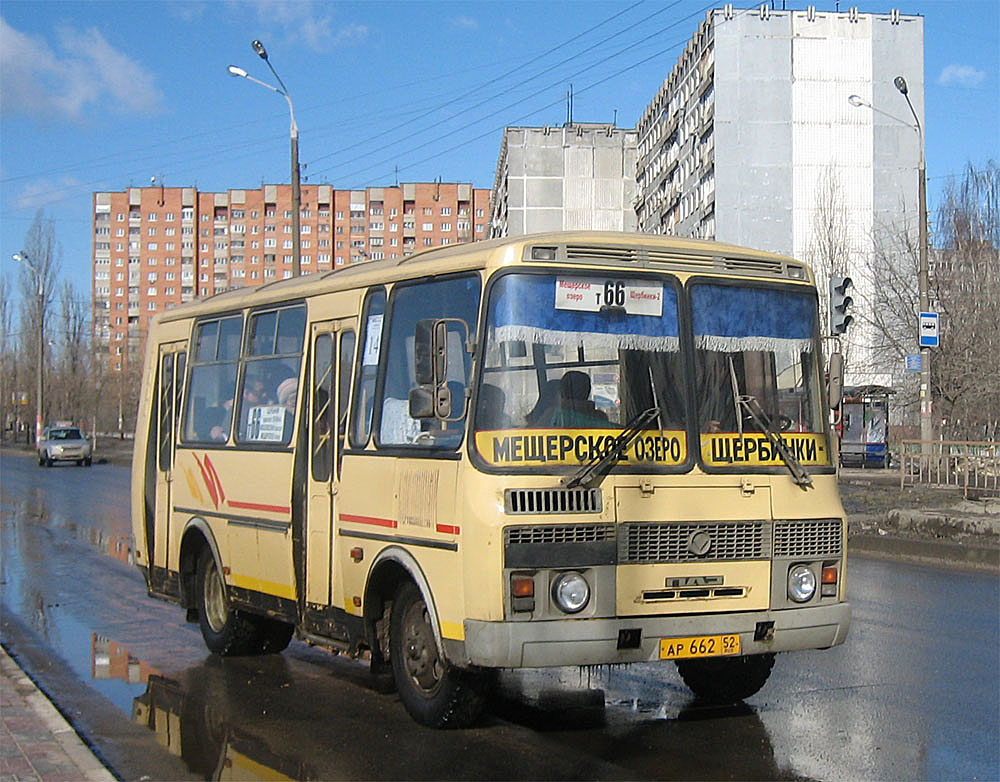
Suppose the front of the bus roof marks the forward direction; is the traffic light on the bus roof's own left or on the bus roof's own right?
on the bus roof's own left

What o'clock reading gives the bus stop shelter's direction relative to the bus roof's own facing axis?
The bus stop shelter is roughly at 8 o'clock from the bus roof.

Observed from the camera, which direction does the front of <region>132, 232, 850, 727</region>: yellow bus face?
facing the viewer and to the right of the viewer

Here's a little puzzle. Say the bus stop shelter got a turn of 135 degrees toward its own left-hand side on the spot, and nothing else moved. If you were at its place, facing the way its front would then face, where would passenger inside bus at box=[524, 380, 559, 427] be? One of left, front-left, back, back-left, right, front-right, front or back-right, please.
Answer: back-right

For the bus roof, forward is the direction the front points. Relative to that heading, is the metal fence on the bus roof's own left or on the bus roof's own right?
on the bus roof's own left

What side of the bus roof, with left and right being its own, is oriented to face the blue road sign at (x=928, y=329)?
left

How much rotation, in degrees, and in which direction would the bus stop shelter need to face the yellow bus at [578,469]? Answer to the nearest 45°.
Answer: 0° — it already faces it

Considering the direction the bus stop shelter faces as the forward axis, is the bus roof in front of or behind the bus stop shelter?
in front

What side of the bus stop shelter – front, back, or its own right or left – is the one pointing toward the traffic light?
front

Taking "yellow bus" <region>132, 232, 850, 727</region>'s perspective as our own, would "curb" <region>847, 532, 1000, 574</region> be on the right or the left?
on its left
